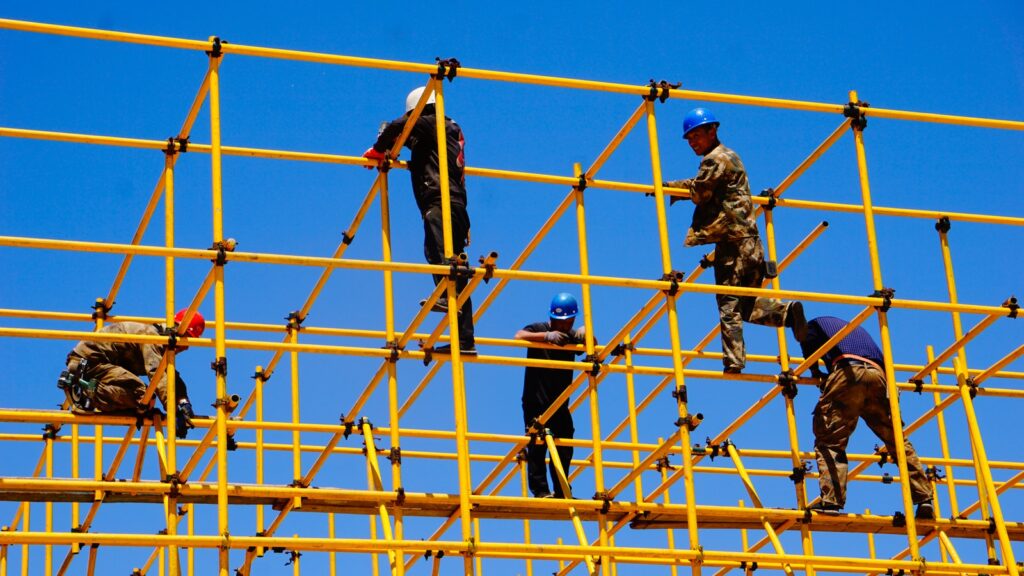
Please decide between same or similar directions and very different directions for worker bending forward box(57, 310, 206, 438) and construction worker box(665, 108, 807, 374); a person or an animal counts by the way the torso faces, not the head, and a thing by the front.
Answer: very different directions

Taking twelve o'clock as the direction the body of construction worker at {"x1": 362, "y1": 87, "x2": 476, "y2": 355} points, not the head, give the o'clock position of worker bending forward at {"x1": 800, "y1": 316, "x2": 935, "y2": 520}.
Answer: The worker bending forward is roughly at 4 o'clock from the construction worker.

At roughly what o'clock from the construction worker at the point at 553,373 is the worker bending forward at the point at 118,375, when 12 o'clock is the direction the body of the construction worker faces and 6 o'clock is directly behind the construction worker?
The worker bending forward is roughly at 2 o'clock from the construction worker.

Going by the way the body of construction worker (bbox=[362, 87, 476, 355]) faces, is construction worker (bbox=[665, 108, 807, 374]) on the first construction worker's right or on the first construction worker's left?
on the first construction worker's right

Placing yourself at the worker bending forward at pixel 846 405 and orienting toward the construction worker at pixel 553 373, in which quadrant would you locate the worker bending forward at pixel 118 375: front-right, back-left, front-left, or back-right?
front-left

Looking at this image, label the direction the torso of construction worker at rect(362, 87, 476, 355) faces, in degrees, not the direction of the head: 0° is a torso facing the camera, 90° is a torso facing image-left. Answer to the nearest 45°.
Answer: approximately 135°

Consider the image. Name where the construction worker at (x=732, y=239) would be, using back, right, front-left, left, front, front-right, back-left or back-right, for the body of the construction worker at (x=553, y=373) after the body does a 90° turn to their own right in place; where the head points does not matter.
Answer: back-left

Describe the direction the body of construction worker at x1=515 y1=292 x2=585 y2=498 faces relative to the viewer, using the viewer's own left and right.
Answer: facing the viewer

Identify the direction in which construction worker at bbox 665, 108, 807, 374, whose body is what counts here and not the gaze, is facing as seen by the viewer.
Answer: to the viewer's left

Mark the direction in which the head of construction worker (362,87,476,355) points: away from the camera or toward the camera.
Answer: away from the camera

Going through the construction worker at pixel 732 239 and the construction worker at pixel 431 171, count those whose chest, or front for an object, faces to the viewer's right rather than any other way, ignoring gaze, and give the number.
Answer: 0

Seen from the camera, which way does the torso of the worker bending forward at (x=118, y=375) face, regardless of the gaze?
to the viewer's right
